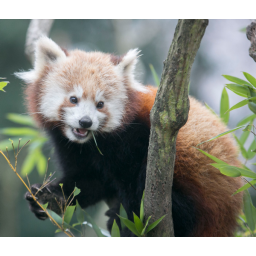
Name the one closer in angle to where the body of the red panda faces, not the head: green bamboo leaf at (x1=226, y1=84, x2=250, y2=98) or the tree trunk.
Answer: the tree trunk

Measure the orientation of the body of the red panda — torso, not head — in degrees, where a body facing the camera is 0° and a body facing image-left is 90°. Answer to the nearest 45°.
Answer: approximately 45°

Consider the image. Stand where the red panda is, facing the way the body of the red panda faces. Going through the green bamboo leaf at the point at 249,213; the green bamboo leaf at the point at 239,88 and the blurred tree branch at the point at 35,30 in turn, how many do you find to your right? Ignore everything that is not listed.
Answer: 1

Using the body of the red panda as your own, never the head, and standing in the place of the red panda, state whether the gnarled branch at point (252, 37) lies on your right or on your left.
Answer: on your left

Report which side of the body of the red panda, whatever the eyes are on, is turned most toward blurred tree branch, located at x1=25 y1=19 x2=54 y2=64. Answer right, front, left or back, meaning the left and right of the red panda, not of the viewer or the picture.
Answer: right

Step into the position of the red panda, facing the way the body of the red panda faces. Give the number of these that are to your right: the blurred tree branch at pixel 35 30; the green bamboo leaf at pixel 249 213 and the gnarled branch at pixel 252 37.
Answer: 1

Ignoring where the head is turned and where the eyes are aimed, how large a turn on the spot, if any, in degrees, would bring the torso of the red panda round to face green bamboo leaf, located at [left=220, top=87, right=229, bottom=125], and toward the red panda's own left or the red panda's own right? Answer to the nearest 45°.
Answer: approximately 180°

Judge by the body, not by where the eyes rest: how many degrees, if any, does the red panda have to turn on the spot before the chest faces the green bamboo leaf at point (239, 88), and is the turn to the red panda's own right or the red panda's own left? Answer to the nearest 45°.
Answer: approximately 90° to the red panda's own left

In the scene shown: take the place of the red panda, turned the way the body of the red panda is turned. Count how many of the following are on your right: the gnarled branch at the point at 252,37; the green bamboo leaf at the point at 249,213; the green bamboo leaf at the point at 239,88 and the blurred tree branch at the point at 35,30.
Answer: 1
